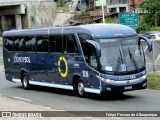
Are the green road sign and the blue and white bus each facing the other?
no

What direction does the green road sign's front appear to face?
toward the camera

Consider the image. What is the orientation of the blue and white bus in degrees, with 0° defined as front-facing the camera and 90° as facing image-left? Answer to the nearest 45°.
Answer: approximately 315°

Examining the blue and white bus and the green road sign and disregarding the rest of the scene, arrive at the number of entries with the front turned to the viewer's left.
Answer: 0

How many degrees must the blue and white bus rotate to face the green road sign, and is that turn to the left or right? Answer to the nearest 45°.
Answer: approximately 135° to its left

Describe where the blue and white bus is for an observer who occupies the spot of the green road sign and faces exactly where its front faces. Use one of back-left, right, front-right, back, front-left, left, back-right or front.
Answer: front
